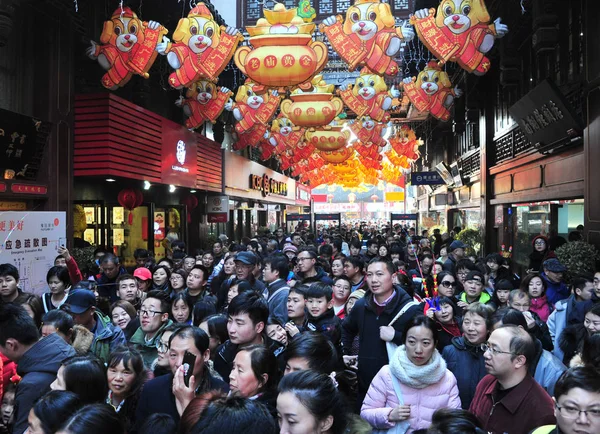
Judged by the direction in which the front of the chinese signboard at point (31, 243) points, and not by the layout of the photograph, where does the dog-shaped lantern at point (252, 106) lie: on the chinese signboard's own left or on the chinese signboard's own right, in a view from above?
on the chinese signboard's own left

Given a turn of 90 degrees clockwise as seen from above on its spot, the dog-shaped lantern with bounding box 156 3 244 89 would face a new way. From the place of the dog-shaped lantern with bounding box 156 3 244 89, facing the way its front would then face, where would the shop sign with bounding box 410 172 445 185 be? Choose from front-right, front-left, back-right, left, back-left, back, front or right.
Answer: back-right

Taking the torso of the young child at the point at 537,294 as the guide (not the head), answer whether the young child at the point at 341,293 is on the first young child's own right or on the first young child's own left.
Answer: on the first young child's own right

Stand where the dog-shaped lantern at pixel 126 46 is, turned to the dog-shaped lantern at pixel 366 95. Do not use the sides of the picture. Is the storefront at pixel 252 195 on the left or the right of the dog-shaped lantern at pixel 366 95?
left

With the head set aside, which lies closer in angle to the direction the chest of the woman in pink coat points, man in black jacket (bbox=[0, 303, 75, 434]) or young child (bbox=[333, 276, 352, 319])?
the man in black jacket
